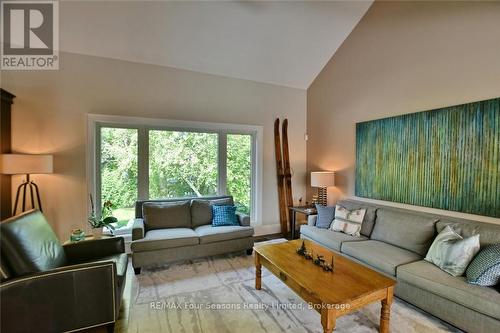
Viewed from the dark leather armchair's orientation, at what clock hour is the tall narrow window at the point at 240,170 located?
The tall narrow window is roughly at 11 o'clock from the dark leather armchair.

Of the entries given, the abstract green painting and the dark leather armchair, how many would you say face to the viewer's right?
1

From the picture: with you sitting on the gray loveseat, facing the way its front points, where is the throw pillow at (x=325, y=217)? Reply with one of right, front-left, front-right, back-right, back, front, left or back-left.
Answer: front-left

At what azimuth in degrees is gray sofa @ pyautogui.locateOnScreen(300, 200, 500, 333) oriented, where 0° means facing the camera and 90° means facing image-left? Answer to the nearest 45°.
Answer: approximately 45°

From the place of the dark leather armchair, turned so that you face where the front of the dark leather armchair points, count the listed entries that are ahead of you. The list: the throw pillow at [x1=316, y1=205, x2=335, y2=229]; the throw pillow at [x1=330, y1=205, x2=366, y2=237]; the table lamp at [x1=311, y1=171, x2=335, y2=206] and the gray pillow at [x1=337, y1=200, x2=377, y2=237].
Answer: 4

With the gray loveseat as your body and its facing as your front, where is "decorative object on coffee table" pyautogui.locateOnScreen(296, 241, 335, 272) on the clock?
The decorative object on coffee table is roughly at 12 o'clock from the gray loveseat.

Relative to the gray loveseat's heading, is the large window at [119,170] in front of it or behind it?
behind

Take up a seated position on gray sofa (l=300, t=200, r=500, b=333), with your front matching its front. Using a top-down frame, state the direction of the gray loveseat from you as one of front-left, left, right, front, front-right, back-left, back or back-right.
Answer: front-right

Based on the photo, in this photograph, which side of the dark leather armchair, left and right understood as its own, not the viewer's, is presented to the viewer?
right

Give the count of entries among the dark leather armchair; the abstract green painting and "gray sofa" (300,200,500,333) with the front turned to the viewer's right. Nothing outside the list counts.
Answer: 1
